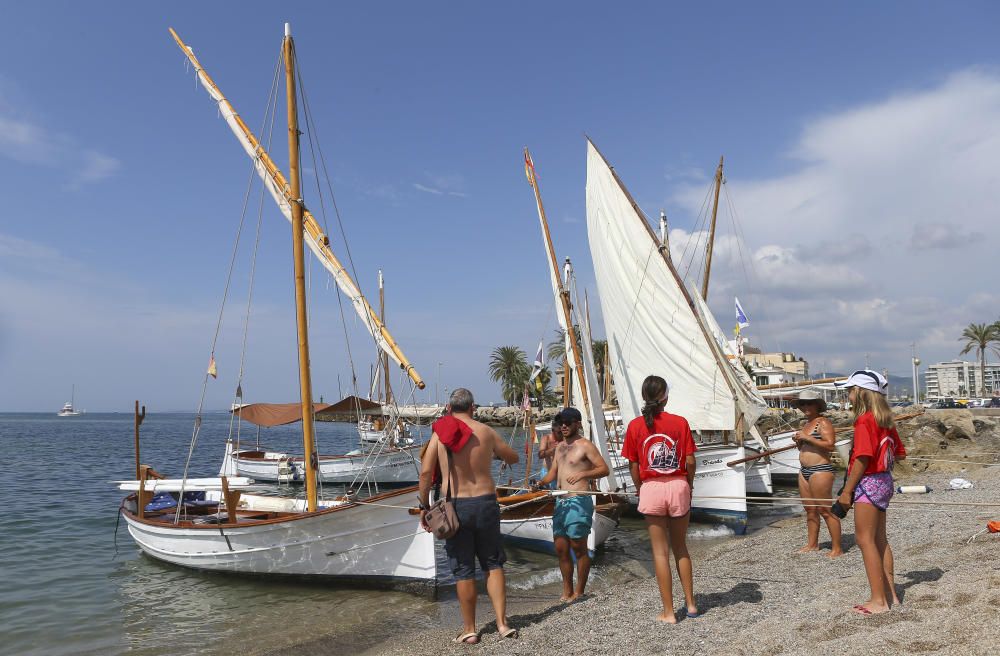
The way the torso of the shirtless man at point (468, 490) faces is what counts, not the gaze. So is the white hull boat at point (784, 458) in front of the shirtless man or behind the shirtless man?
in front

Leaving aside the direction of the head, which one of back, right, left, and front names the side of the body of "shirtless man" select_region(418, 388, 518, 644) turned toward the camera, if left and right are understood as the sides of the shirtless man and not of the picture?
back

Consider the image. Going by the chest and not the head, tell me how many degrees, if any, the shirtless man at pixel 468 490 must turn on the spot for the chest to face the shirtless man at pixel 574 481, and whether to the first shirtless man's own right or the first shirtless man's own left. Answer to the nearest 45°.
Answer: approximately 45° to the first shirtless man's own right

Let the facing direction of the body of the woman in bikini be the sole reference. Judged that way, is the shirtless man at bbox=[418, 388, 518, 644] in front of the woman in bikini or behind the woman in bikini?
in front

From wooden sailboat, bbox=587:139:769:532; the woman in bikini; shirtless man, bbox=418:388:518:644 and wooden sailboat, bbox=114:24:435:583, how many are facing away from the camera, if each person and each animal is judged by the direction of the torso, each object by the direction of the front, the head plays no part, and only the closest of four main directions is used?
1

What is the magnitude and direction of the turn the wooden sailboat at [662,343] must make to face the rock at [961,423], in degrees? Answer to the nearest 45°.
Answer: approximately 90° to its left

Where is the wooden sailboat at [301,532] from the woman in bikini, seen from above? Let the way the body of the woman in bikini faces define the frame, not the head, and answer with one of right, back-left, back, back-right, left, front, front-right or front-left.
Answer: front-right

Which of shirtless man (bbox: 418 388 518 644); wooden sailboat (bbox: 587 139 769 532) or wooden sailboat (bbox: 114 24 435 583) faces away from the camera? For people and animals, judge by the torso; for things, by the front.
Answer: the shirtless man

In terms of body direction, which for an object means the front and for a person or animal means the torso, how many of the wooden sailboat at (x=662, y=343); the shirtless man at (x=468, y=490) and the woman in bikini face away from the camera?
1

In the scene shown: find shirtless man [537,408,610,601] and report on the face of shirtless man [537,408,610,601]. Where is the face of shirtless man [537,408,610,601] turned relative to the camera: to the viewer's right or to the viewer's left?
to the viewer's left

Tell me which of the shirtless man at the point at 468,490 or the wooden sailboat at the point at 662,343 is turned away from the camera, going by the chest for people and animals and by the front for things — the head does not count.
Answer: the shirtless man

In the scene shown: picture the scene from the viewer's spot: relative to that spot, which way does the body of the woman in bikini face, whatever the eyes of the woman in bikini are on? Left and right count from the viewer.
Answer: facing the viewer and to the left of the viewer

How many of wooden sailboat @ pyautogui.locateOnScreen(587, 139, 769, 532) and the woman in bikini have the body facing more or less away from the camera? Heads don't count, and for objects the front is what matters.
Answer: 0

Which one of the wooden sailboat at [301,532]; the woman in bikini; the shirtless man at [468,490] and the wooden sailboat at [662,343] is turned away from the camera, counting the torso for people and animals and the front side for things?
the shirtless man
